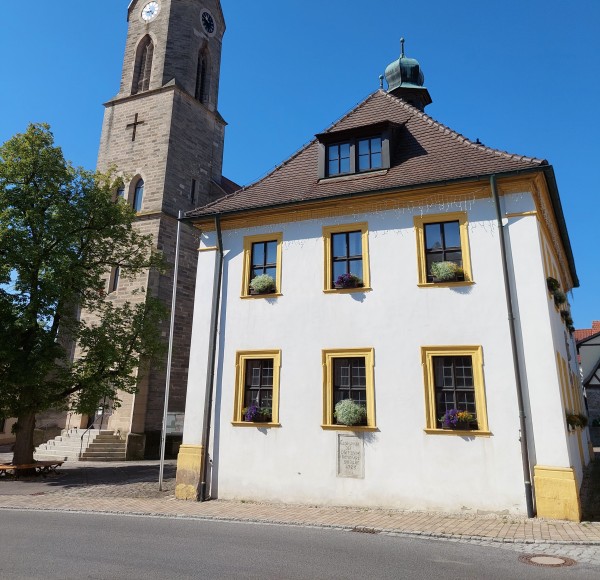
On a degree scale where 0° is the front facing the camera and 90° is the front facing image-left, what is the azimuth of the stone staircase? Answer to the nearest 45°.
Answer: approximately 0°

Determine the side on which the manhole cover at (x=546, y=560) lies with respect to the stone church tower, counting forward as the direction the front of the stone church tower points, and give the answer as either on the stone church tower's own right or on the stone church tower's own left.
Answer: on the stone church tower's own left

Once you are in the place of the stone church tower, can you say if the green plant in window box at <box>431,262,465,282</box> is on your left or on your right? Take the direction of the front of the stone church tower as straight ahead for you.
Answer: on your left

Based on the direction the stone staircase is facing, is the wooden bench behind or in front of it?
in front

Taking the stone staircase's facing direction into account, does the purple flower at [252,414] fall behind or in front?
in front

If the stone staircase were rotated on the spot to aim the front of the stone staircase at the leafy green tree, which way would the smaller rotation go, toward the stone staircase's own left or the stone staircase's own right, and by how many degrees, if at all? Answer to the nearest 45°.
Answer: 0° — it already faces it

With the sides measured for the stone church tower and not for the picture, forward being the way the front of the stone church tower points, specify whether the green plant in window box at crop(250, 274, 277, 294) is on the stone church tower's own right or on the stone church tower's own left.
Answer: on the stone church tower's own left

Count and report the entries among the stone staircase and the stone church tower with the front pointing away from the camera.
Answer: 0

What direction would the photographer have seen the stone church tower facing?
facing the viewer and to the left of the viewer
